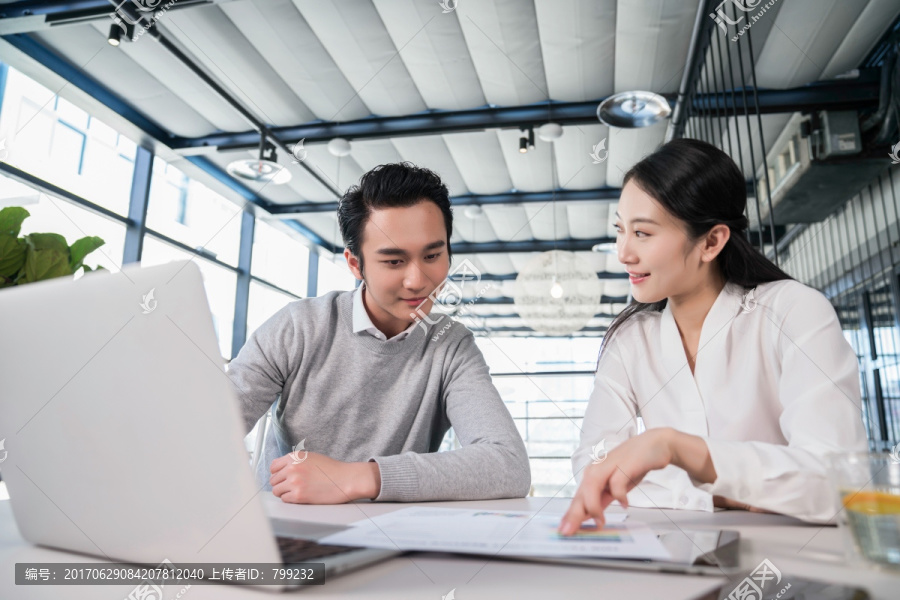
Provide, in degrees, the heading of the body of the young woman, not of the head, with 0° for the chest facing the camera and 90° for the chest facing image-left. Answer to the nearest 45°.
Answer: approximately 45°

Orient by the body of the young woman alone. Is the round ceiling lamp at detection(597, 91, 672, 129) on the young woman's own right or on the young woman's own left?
on the young woman's own right

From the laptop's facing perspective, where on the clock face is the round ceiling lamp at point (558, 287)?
The round ceiling lamp is roughly at 12 o'clock from the laptop.

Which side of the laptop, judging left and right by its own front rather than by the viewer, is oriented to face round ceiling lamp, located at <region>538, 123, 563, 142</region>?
front

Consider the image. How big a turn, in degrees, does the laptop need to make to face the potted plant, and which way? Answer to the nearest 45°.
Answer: approximately 45° to its left

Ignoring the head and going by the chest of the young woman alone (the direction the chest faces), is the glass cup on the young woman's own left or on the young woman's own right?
on the young woman's own left

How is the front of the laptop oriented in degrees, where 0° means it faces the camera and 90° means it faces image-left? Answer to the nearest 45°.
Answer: approximately 225°

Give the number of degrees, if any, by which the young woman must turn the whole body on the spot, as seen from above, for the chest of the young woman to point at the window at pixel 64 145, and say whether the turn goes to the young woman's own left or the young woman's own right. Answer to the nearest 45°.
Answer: approximately 45° to the young woman's own right

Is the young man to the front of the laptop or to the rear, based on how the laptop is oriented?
to the front

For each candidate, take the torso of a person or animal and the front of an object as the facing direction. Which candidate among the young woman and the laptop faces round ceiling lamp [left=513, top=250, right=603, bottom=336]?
the laptop

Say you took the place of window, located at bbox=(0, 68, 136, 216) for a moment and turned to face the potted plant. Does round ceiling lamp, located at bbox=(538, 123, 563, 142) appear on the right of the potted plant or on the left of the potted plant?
left

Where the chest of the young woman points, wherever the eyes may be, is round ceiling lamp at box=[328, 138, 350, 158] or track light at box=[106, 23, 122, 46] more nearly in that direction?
the track light

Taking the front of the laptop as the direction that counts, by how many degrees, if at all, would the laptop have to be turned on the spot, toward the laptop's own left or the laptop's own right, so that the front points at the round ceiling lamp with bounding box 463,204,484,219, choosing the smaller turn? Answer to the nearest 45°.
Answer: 0° — it already faces it
